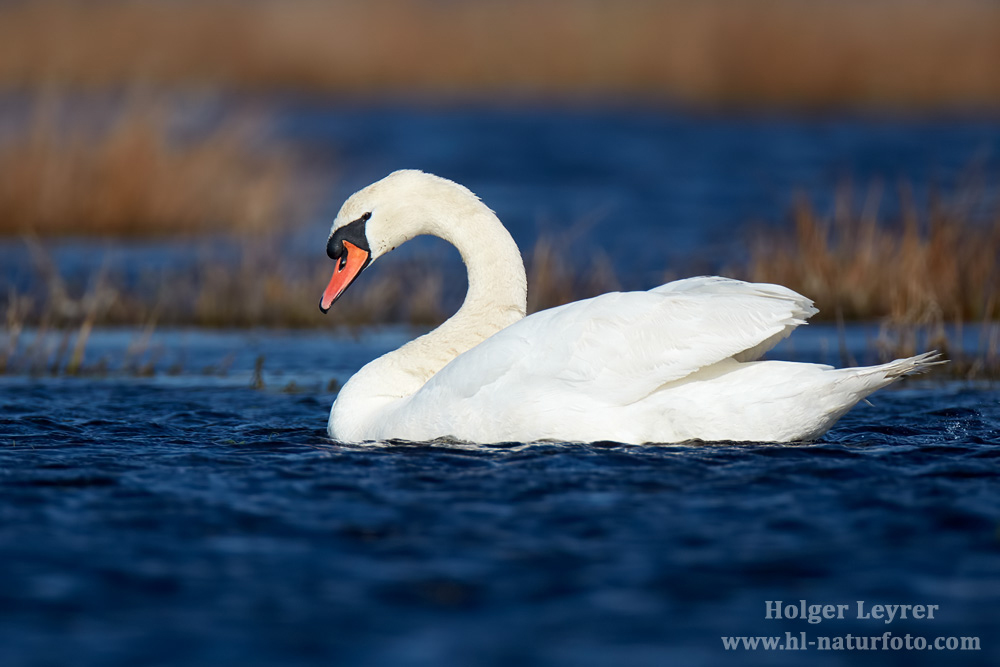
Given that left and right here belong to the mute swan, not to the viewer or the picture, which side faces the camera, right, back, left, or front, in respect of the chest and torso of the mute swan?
left
